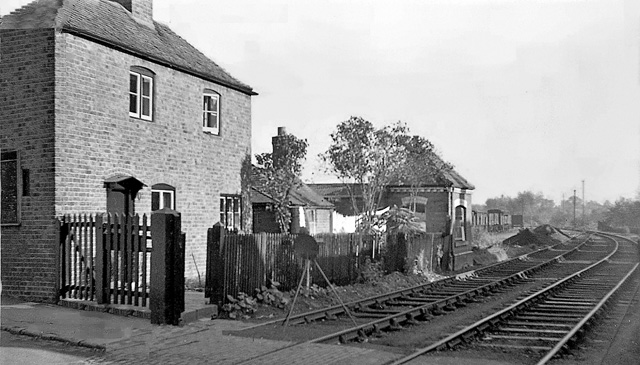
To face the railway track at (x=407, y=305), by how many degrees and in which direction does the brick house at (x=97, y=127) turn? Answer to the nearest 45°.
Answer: approximately 45° to its left

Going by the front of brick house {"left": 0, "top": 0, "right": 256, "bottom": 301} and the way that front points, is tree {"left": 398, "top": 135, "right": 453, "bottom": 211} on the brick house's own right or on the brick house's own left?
on the brick house's own left

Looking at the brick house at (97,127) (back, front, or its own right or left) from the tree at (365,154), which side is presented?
left

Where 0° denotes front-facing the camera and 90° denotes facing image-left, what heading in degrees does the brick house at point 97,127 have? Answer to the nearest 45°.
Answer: approximately 315°

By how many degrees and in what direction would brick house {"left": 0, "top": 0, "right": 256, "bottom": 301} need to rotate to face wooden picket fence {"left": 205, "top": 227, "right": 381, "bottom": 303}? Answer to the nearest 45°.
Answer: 0° — it already faces it

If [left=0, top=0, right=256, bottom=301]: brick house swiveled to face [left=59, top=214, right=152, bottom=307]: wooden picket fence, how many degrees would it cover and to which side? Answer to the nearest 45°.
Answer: approximately 45° to its right

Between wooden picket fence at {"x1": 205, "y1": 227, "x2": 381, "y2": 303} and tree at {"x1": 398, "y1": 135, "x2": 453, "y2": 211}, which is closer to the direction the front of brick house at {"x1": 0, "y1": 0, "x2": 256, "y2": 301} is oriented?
the wooden picket fence

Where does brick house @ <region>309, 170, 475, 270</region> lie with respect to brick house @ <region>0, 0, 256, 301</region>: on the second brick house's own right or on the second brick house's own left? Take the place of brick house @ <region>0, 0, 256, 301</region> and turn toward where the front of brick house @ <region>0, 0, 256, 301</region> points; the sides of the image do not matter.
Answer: on the second brick house's own left

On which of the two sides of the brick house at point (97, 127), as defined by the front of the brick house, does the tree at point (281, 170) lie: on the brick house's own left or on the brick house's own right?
on the brick house's own left
